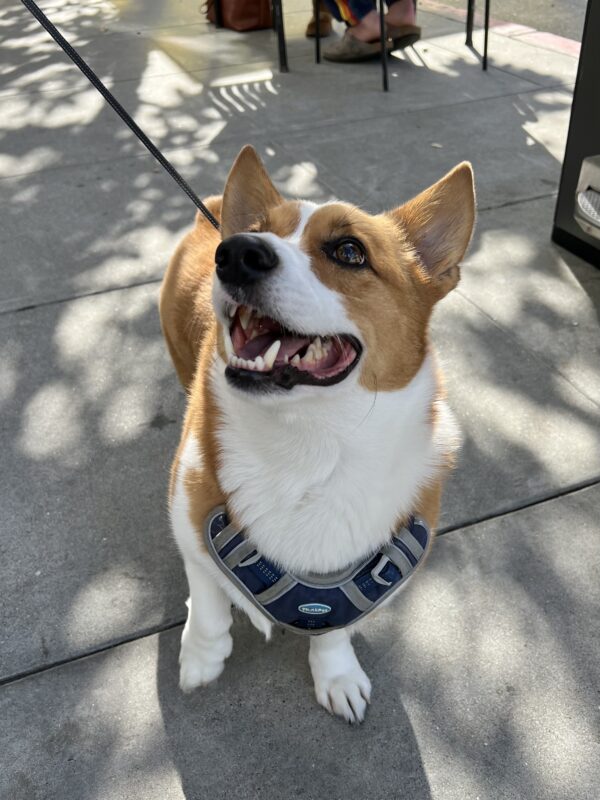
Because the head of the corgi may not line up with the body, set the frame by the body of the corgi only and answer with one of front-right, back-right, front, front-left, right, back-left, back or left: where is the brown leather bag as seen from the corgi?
back

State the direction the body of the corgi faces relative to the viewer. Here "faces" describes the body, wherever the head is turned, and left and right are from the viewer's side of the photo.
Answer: facing the viewer

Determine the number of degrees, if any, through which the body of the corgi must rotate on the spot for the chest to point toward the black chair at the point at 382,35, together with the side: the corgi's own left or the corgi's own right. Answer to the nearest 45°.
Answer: approximately 180°
